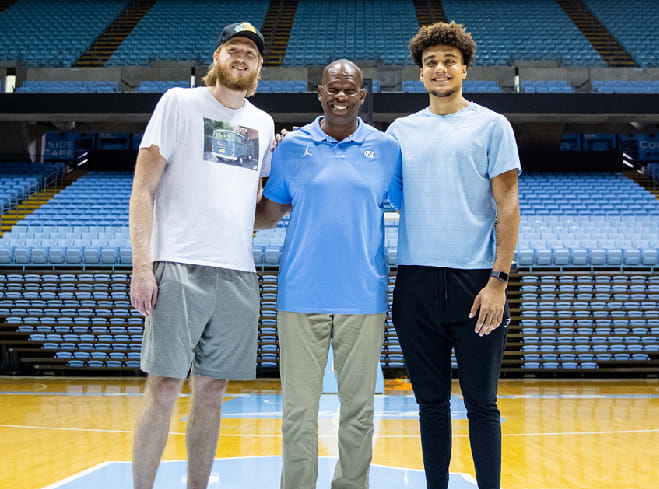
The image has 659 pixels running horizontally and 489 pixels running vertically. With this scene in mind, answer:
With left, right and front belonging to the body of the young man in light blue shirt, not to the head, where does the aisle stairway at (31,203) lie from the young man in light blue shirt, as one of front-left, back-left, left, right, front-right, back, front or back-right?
back-right

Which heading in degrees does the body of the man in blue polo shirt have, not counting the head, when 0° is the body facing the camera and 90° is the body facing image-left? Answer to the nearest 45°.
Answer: approximately 0°

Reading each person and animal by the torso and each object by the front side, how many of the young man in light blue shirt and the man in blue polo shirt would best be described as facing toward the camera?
2

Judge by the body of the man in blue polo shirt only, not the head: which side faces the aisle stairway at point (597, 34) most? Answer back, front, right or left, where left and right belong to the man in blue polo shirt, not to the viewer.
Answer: back

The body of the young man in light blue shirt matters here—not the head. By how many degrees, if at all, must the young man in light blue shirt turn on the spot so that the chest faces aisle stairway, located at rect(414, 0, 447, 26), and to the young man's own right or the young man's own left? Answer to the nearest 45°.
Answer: approximately 180°

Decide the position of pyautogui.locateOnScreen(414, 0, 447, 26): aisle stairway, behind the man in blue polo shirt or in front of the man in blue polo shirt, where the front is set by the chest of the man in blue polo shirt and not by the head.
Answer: behind

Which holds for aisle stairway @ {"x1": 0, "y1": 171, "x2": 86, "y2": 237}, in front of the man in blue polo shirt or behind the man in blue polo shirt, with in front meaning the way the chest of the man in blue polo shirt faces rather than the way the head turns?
behind

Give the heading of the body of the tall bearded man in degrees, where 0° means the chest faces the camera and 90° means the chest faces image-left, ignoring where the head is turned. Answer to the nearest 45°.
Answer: approximately 315°
